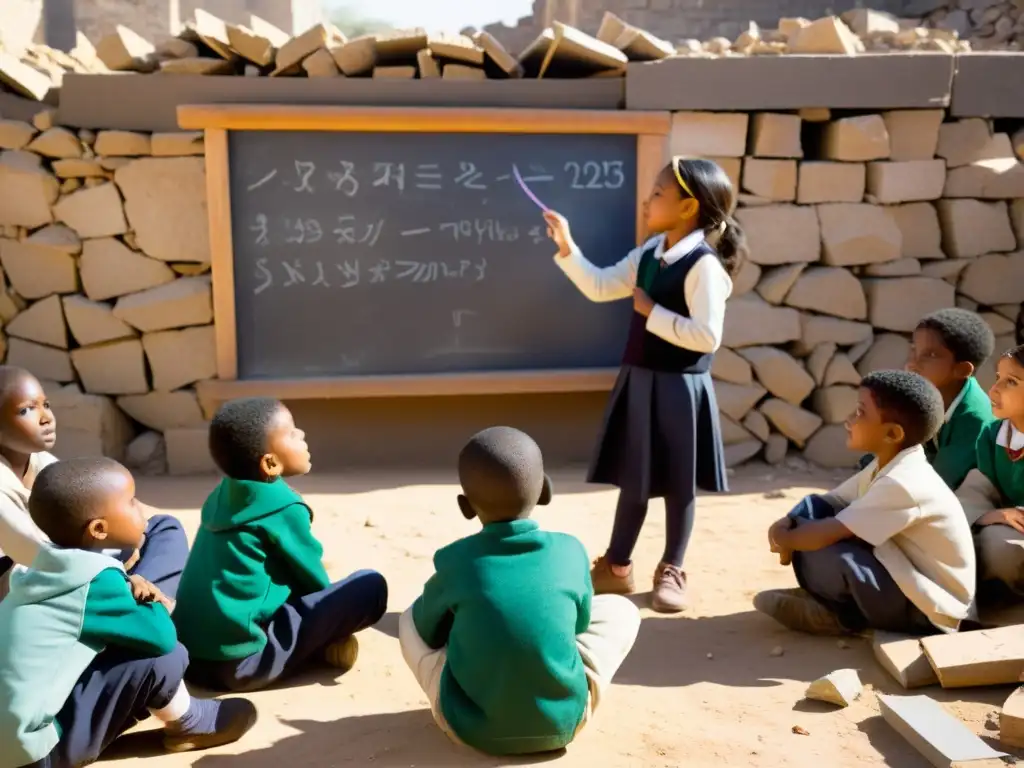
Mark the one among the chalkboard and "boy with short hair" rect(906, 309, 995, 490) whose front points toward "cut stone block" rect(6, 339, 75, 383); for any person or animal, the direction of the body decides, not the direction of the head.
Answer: the boy with short hair

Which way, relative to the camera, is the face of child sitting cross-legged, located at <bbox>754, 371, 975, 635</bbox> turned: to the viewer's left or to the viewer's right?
to the viewer's left

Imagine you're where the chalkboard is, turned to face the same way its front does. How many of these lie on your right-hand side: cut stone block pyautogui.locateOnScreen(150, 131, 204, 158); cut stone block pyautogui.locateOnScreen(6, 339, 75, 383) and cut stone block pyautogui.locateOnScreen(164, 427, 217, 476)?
3

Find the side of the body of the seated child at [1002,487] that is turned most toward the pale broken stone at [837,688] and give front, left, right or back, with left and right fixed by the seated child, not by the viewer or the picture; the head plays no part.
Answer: front

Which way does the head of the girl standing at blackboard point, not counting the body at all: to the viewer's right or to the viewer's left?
to the viewer's left

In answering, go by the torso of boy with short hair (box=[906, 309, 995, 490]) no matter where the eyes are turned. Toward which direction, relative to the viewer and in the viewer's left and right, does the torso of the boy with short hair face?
facing to the left of the viewer

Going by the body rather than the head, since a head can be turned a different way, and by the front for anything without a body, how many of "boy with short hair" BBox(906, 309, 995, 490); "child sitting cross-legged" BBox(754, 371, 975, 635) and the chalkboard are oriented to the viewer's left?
2

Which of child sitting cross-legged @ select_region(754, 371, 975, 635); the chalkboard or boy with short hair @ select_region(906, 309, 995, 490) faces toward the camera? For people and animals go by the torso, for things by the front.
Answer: the chalkboard

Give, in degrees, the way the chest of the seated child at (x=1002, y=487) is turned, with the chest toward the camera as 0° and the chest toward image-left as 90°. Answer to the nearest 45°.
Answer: approximately 45°

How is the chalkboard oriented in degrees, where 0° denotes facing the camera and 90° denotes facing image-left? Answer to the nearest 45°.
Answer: approximately 0°

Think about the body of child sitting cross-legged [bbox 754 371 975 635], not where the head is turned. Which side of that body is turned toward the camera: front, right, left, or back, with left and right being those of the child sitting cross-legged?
left

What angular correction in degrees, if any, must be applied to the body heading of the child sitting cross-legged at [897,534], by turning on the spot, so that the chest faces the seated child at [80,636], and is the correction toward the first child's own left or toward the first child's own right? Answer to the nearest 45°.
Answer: approximately 45° to the first child's own left
